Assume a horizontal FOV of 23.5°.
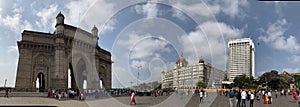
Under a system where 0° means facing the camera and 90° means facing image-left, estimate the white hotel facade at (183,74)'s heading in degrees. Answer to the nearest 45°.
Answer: approximately 45°
